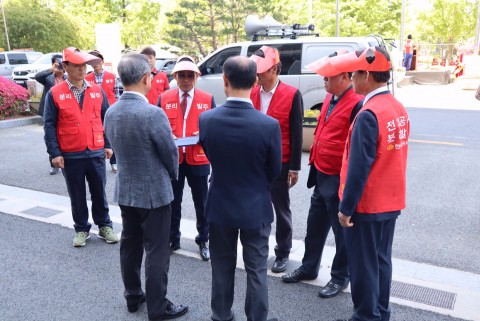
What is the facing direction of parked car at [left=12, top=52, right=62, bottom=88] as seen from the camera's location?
facing the viewer and to the left of the viewer

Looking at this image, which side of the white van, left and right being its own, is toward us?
left

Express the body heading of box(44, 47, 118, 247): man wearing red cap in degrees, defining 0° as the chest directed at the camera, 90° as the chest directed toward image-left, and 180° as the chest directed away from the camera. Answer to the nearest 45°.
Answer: approximately 315°

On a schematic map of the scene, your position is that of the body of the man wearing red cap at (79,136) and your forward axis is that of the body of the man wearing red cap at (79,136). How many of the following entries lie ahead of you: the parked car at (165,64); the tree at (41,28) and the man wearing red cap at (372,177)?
1

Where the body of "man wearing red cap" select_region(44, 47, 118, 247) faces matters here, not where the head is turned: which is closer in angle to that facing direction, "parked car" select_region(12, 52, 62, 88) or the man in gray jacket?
the man in gray jacket

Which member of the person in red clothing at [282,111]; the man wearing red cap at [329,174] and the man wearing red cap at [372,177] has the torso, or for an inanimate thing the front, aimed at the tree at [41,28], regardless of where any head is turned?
the man wearing red cap at [372,177]

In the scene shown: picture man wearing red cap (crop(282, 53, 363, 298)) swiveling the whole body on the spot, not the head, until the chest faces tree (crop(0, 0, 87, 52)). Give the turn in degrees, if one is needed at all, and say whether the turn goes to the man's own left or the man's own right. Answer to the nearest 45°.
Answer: approximately 90° to the man's own right

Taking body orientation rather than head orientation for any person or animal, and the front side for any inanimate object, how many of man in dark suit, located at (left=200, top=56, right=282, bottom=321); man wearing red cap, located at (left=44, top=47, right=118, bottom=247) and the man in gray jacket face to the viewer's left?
0

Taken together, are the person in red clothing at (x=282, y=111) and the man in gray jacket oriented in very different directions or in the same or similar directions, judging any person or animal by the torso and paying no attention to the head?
very different directions

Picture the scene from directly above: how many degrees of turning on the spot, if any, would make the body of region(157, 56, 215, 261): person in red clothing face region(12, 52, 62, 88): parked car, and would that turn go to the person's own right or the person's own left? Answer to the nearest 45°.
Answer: approximately 180°

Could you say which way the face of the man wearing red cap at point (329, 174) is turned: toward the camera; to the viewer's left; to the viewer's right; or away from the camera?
to the viewer's left

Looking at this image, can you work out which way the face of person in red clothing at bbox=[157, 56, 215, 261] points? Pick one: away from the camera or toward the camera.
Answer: toward the camera

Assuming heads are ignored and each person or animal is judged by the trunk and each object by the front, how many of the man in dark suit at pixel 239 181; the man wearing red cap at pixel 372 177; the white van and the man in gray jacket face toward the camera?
0

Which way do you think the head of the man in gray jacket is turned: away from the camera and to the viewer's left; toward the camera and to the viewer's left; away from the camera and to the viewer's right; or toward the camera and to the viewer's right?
away from the camera and to the viewer's right

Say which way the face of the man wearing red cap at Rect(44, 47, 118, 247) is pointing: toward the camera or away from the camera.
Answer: toward the camera

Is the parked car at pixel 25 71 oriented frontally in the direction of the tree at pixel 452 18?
no

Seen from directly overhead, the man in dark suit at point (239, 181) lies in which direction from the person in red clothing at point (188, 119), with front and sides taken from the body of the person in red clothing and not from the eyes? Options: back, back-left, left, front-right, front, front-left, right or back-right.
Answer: front
